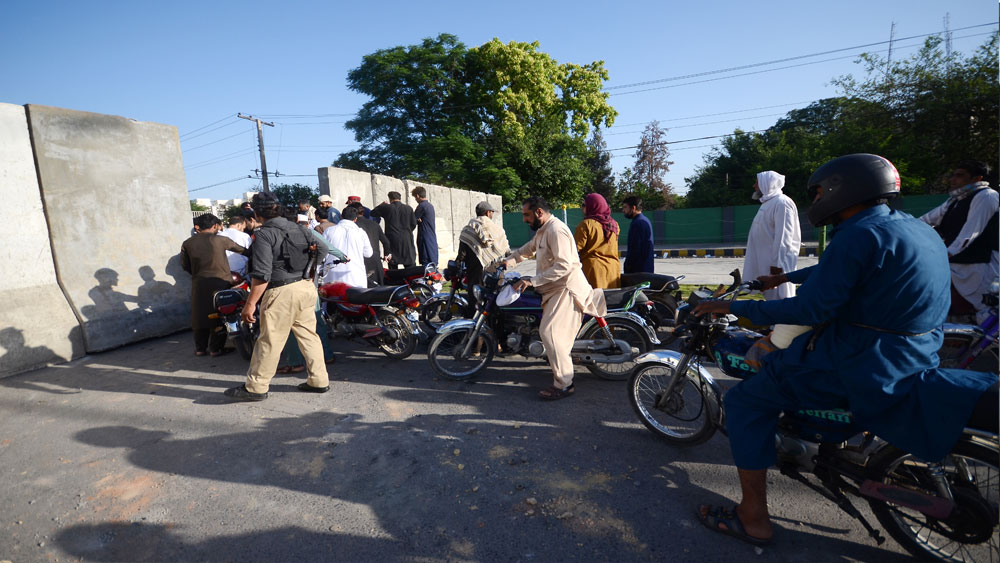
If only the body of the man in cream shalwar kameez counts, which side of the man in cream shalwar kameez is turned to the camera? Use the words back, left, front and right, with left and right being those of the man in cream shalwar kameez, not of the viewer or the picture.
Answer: left

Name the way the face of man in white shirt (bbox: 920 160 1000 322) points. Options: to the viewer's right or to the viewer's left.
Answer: to the viewer's left

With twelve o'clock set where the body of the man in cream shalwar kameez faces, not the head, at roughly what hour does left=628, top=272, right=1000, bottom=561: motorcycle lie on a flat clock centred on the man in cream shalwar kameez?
The motorcycle is roughly at 8 o'clock from the man in cream shalwar kameez.

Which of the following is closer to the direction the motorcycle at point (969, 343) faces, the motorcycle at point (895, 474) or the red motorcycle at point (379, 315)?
the red motorcycle

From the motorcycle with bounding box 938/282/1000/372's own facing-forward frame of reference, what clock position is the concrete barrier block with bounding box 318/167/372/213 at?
The concrete barrier block is roughly at 12 o'clock from the motorcycle.

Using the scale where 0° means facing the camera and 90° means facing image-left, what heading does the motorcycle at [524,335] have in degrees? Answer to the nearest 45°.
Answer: approximately 90°

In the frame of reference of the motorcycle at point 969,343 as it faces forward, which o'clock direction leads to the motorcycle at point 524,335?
the motorcycle at point 524,335 is roughly at 11 o'clock from the motorcycle at point 969,343.

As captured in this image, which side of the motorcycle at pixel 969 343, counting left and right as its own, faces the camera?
left

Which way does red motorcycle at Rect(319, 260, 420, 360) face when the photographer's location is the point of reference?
facing away from the viewer and to the left of the viewer

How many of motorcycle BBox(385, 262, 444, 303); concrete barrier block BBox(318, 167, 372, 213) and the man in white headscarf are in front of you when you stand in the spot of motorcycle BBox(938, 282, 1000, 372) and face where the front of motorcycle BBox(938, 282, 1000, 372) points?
3

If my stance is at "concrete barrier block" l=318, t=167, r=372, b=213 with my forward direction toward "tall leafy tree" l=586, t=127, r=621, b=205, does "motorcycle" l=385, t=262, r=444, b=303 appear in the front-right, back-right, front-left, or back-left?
back-right

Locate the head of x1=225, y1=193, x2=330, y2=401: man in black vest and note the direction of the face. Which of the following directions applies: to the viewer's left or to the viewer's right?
to the viewer's left

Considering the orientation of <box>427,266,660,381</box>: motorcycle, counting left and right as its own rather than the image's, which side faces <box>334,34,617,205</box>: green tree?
right
